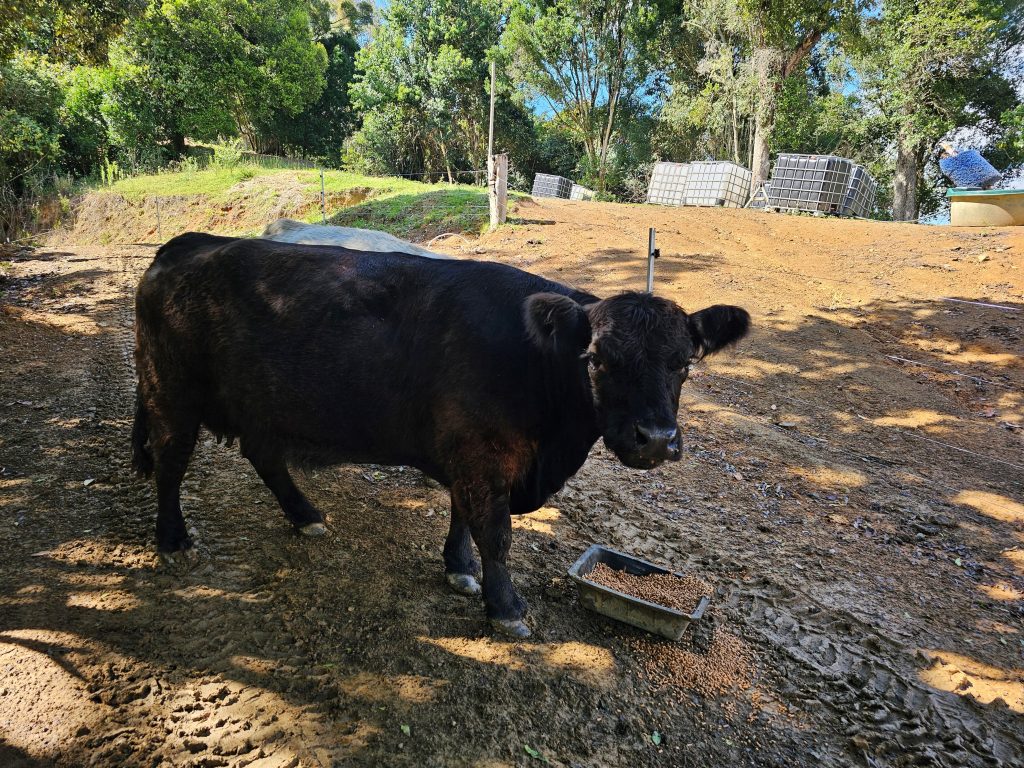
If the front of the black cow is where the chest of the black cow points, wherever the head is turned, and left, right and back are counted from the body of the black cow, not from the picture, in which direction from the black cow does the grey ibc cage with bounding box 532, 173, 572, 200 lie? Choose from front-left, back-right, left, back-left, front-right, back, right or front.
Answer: back-left

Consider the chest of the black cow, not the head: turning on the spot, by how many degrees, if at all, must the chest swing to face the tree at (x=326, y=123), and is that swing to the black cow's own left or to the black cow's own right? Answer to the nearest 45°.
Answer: approximately 135° to the black cow's own left

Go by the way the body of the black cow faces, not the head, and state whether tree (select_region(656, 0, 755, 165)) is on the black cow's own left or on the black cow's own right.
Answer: on the black cow's own left

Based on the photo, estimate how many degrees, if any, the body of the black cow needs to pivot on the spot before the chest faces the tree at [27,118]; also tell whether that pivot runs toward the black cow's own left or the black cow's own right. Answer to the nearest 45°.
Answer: approximately 180°

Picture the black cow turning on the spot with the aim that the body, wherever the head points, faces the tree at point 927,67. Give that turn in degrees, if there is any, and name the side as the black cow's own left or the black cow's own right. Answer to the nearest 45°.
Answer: approximately 90° to the black cow's own left

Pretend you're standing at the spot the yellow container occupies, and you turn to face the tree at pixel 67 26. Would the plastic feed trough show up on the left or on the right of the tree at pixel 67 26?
left

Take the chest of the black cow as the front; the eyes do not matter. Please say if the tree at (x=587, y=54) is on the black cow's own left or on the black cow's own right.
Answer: on the black cow's own left

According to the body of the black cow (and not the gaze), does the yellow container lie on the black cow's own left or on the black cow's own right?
on the black cow's own left

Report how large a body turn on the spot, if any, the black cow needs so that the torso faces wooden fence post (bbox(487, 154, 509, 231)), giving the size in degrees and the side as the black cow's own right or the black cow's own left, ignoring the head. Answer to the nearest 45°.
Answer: approximately 135° to the black cow's own left

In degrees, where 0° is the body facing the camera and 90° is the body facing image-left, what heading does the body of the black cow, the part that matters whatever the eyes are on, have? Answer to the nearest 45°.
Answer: approximately 315°

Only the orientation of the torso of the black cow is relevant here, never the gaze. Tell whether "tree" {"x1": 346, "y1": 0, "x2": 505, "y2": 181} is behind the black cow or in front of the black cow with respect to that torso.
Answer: behind

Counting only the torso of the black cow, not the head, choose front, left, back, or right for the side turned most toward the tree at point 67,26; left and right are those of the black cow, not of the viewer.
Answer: back

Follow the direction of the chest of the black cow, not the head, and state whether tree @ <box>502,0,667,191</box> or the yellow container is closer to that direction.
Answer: the yellow container
